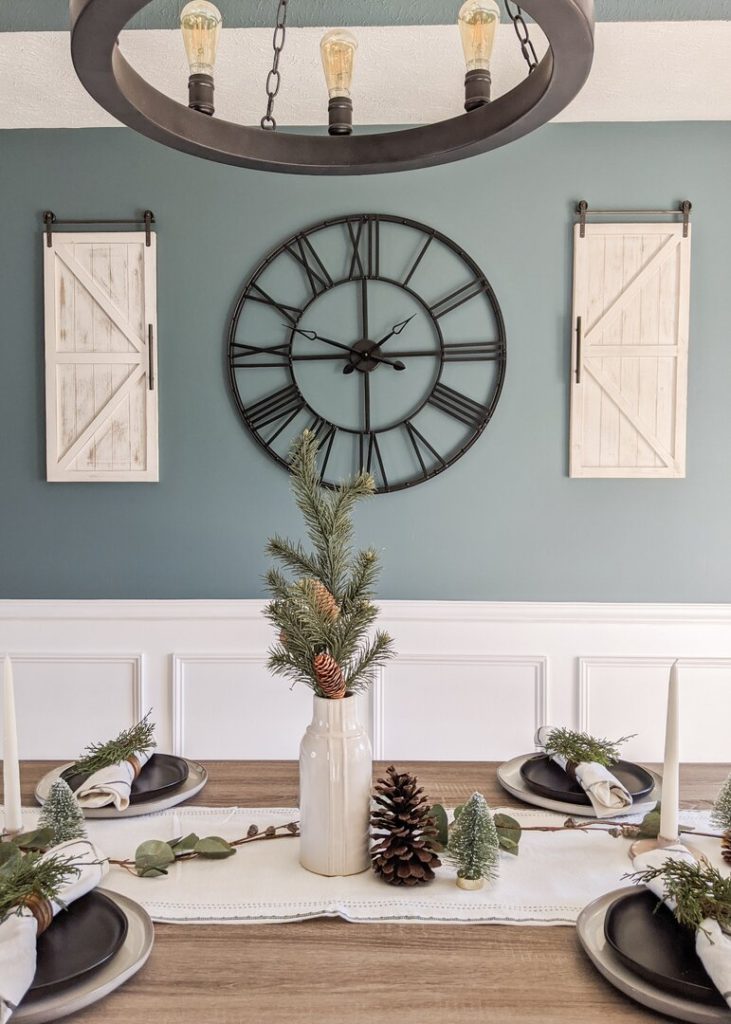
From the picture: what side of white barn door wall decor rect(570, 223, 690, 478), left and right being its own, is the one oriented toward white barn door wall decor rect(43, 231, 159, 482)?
right

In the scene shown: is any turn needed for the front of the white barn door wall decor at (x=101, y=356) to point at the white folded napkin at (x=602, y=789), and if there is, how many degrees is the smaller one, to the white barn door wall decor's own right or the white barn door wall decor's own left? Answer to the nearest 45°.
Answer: approximately 45° to the white barn door wall decor's own left

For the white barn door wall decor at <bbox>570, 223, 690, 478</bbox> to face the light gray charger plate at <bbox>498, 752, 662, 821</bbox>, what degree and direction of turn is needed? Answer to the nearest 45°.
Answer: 0° — it already faces it

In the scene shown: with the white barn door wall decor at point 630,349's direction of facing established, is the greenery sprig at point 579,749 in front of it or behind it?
in front

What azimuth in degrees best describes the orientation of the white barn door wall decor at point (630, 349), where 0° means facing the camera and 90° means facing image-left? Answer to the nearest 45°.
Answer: approximately 0°

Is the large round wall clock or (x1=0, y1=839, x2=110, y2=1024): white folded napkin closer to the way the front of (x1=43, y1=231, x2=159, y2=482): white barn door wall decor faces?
the white folded napkin

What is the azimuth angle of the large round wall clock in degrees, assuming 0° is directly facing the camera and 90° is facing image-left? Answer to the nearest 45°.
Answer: approximately 0°
